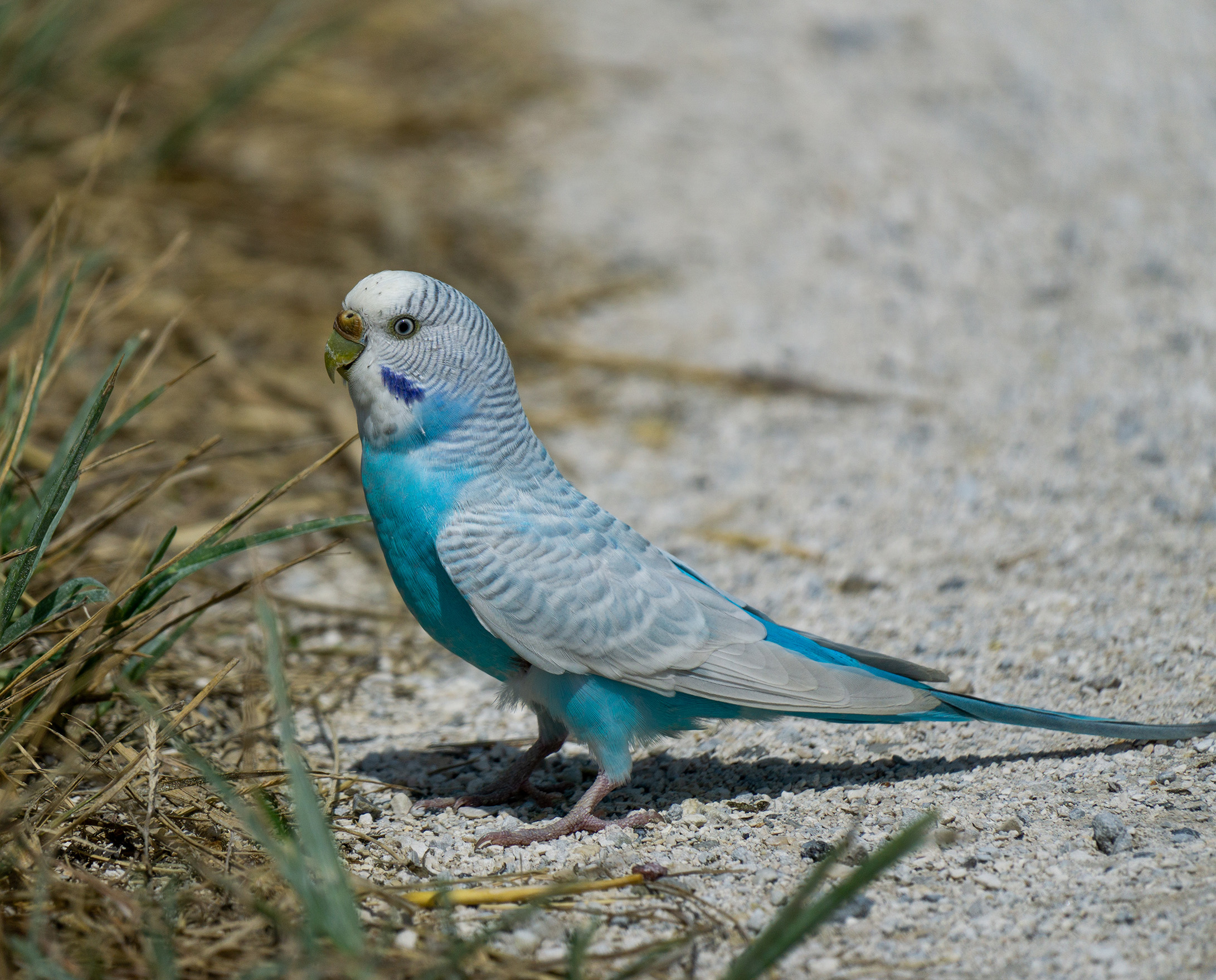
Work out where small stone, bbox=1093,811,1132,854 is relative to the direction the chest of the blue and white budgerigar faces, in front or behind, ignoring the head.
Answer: behind

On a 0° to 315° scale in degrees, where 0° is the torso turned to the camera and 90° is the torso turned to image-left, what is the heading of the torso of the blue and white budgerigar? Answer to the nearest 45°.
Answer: approximately 90°

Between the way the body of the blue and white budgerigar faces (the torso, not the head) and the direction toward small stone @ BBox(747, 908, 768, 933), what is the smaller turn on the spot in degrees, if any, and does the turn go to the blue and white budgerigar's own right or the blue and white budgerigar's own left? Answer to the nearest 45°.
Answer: approximately 135° to the blue and white budgerigar's own left

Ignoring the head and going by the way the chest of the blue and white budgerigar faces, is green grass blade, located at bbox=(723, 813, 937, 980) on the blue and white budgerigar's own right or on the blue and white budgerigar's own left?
on the blue and white budgerigar's own left

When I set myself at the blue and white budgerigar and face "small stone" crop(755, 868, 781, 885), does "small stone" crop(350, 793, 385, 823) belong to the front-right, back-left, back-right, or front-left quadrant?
back-right

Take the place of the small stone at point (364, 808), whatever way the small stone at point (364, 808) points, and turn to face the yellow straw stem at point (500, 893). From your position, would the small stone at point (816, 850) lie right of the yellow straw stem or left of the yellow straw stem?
left
